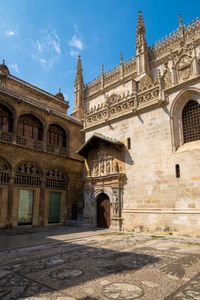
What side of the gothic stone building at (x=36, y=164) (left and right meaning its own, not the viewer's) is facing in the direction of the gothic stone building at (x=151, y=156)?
front

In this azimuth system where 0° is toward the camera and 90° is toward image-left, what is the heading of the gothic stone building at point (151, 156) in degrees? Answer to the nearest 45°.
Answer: approximately 45°

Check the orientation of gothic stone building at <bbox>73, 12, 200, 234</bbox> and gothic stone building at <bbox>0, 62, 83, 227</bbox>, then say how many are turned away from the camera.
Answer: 0
